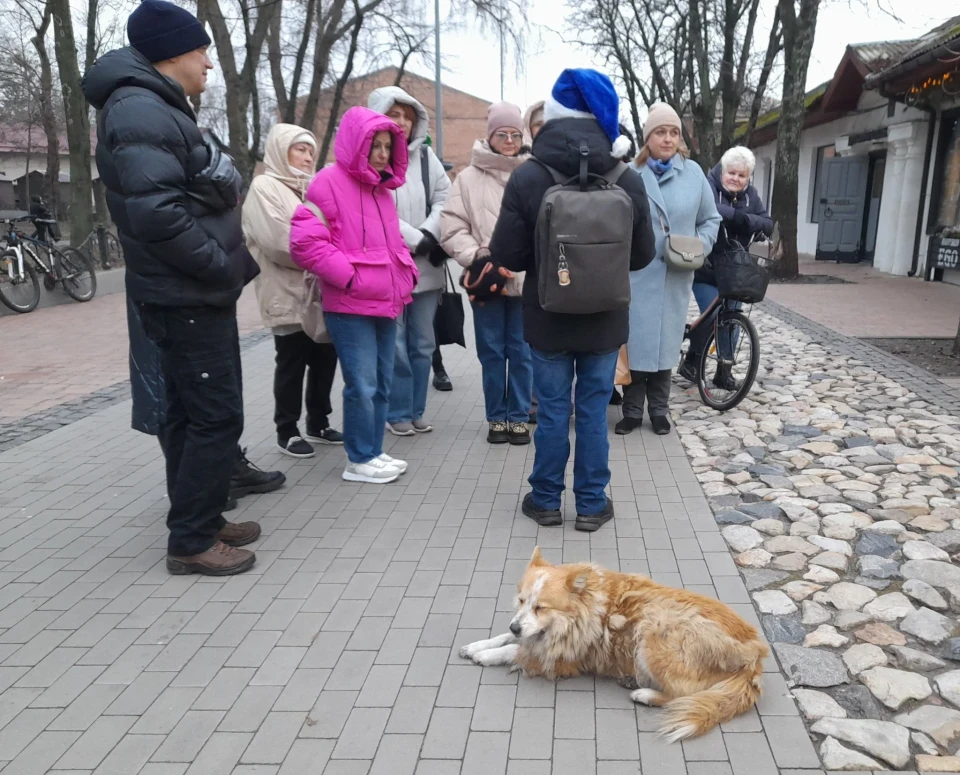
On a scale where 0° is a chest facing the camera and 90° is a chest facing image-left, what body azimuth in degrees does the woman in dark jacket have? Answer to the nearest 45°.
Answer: approximately 0°

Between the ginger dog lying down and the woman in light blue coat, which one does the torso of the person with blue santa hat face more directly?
the woman in light blue coat

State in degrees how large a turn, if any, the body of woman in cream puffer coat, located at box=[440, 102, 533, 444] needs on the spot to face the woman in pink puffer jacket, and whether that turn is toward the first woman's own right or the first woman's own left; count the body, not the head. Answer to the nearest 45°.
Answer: approximately 45° to the first woman's own right

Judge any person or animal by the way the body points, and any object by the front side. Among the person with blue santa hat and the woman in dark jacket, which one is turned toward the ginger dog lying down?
the woman in dark jacket

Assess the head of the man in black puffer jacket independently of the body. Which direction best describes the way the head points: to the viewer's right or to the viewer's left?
to the viewer's right

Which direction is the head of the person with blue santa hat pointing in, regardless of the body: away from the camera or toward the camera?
away from the camera

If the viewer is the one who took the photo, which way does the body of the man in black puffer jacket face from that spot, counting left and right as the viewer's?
facing to the right of the viewer

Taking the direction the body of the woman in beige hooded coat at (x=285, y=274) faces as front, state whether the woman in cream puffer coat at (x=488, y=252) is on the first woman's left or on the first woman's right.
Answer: on the first woman's left

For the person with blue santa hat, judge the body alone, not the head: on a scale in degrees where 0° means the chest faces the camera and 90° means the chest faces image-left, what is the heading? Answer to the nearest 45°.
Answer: approximately 180°

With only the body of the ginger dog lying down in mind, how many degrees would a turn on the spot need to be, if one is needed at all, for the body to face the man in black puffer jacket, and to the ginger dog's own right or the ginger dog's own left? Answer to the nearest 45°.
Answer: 0° — it already faces them

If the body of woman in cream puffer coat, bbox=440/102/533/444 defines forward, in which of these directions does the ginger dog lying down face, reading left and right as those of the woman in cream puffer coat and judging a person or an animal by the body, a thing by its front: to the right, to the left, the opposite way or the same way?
to the right

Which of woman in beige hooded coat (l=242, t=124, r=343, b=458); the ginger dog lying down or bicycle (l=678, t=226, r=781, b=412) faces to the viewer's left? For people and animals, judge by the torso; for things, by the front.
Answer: the ginger dog lying down
